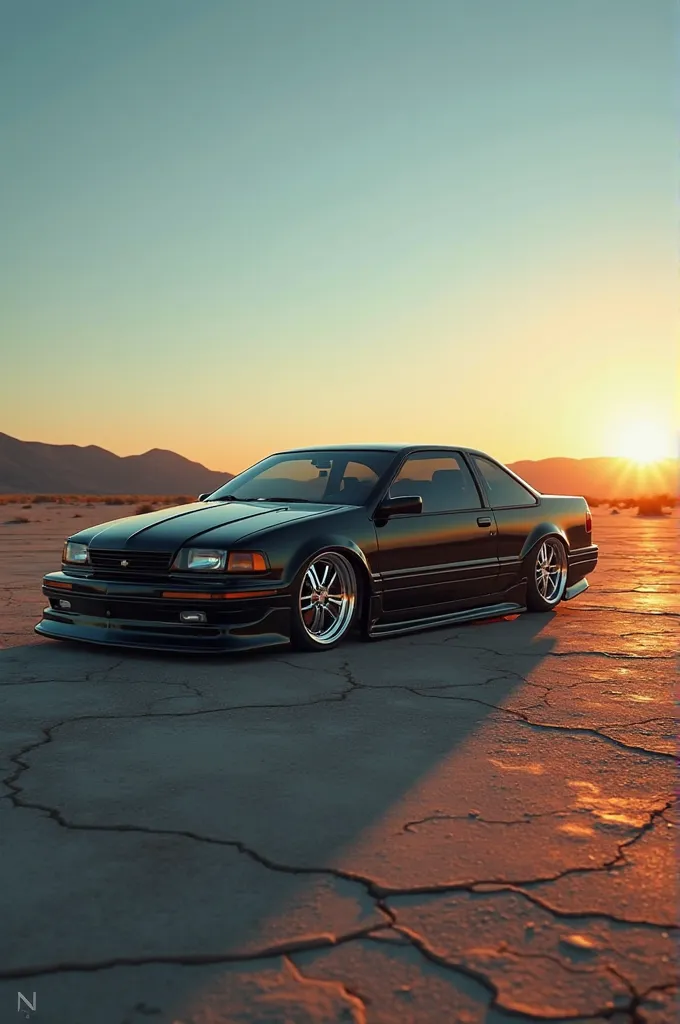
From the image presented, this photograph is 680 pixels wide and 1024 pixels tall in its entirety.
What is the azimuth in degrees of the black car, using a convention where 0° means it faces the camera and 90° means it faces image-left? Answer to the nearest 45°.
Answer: approximately 45°
